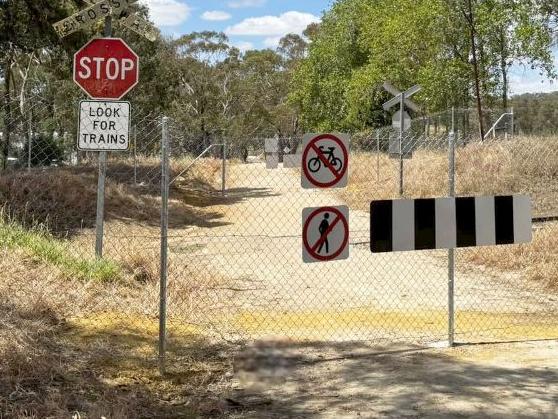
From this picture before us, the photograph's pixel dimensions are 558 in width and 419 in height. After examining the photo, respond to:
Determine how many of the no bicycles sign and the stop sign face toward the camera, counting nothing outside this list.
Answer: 2

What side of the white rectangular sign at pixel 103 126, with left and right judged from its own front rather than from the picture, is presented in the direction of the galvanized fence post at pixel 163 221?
front

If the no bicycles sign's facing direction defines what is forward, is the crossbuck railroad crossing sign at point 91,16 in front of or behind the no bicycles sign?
behind

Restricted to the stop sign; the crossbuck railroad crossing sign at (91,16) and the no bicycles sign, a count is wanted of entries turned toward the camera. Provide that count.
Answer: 3

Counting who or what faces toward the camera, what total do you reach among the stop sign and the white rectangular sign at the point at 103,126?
2

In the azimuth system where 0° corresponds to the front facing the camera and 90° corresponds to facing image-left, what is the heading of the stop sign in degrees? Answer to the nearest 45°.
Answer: approximately 0°

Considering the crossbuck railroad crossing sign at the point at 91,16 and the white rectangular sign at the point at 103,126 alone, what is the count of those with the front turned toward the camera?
2

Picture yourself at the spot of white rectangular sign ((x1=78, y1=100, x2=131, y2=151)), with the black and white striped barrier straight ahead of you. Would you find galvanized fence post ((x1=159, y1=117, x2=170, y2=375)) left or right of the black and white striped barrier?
right
